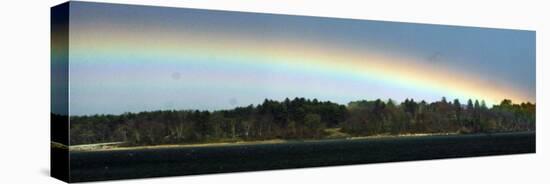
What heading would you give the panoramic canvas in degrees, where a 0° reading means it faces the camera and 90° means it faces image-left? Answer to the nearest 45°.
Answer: approximately 315°
